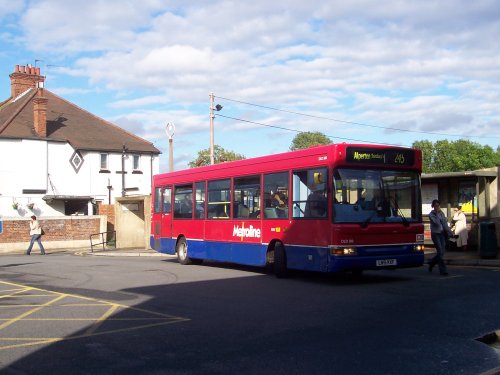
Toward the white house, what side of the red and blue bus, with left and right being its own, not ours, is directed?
back

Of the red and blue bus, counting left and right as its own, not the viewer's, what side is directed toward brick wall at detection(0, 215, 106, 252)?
back

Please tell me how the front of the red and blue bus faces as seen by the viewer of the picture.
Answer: facing the viewer and to the right of the viewer

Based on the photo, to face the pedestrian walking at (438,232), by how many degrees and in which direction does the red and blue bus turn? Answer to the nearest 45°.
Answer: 0° — it already faces them

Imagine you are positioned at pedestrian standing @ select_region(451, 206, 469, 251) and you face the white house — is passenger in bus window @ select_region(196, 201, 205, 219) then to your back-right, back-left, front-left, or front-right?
front-left
